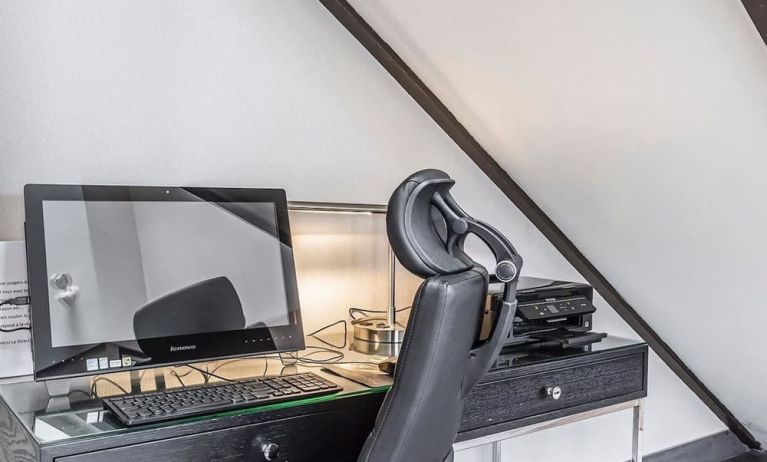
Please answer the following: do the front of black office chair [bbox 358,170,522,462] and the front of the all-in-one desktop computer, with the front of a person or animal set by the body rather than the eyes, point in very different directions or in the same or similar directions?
very different directions

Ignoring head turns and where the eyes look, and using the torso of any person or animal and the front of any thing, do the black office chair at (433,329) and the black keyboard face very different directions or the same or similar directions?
very different directions

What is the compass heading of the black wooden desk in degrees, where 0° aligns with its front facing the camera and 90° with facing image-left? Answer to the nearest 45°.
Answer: approximately 315°
